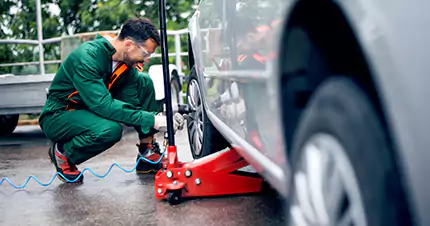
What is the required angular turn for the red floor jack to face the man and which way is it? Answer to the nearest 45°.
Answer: approximately 135° to its left

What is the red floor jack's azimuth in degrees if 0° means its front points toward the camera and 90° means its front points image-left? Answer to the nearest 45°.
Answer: approximately 270°

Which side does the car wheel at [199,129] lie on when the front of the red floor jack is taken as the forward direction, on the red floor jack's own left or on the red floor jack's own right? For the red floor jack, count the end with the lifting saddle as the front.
on the red floor jack's own left

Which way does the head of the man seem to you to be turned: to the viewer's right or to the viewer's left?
to the viewer's right
